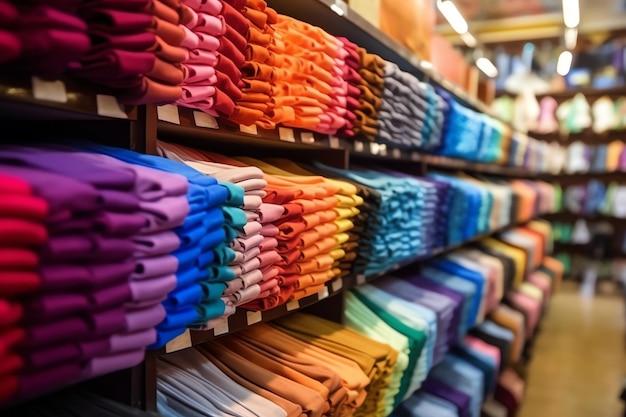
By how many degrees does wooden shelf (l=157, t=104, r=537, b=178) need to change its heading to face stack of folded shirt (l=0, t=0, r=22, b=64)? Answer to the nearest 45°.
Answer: approximately 45° to its right

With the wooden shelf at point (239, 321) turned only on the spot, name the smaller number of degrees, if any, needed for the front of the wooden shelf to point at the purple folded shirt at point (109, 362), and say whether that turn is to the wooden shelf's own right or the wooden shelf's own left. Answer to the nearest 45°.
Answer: approximately 45° to the wooden shelf's own right

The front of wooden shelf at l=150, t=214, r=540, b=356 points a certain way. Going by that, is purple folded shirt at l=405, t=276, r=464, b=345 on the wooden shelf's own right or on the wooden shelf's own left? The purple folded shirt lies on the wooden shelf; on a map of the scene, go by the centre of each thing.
on the wooden shelf's own left

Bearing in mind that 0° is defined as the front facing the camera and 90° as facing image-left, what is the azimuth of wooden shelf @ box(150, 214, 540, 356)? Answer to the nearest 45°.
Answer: approximately 315°

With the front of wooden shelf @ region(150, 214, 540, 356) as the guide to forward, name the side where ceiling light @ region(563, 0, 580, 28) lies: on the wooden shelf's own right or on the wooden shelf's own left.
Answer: on the wooden shelf's own left

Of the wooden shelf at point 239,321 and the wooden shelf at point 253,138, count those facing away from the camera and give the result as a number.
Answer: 0

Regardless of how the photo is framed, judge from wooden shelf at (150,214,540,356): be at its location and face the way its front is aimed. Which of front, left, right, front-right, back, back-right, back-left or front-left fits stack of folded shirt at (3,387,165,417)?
right
